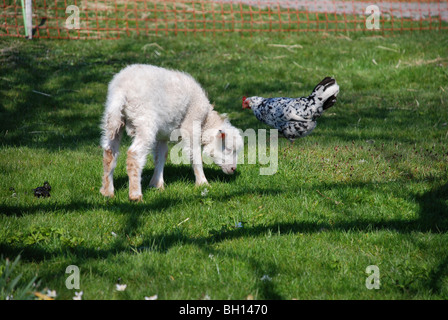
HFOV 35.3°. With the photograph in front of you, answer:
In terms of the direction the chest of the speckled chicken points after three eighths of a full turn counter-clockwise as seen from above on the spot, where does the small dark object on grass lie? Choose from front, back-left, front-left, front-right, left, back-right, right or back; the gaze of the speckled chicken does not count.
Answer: right

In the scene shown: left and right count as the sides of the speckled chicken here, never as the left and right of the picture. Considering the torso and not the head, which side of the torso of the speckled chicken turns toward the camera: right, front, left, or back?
left

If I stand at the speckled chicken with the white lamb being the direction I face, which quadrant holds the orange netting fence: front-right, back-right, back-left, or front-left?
back-right

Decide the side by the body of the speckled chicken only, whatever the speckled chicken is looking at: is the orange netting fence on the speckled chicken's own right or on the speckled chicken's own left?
on the speckled chicken's own right

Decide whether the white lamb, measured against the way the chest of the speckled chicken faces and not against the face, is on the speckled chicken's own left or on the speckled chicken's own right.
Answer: on the speckled chicken's own left

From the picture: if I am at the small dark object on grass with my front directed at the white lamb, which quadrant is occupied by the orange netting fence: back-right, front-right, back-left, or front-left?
front-left
